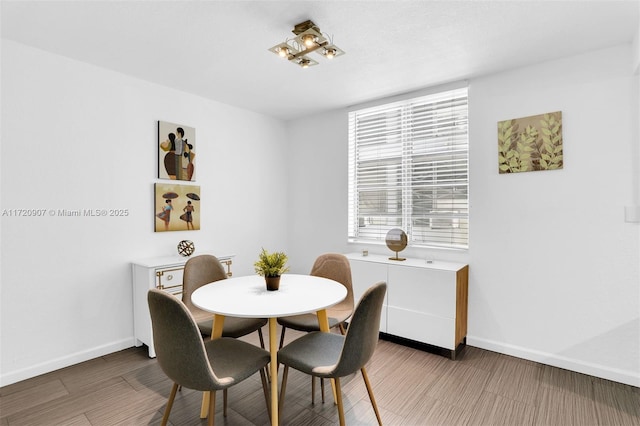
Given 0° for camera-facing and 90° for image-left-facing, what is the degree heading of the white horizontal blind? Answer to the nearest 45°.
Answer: approximately 45°

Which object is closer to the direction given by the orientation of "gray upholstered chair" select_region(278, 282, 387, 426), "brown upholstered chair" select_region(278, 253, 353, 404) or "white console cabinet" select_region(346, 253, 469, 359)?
the brown upholstered chair

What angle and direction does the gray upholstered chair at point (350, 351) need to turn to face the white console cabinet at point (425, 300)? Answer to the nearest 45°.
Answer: approximately 90° to its right

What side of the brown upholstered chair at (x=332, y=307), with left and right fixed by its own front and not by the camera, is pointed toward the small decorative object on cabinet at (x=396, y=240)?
back

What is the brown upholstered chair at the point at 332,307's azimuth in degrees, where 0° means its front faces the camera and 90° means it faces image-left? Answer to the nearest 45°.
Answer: approximately 45°

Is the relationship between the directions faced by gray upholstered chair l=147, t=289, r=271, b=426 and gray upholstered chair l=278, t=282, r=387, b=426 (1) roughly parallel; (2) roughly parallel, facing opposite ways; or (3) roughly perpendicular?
roughly perpendicular

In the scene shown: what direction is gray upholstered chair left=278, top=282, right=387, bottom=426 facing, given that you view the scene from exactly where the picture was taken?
facing away from the viewer and to the left of the viewer

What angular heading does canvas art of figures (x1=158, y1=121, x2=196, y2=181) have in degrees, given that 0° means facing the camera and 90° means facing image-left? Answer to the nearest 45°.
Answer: approximately 315°

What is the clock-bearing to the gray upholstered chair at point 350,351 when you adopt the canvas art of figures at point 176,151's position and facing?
The gray upholstered chair is roughly at 1 o'clock from the canvas art of figures.

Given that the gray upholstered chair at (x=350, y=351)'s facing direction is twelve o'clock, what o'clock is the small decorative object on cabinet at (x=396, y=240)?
The small decorative object on cabinet is roughly at 2 o'clock from the gray upholstered chair.

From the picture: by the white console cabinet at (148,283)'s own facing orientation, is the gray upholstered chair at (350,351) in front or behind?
in front

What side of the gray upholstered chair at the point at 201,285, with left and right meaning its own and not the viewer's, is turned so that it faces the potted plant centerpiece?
front
